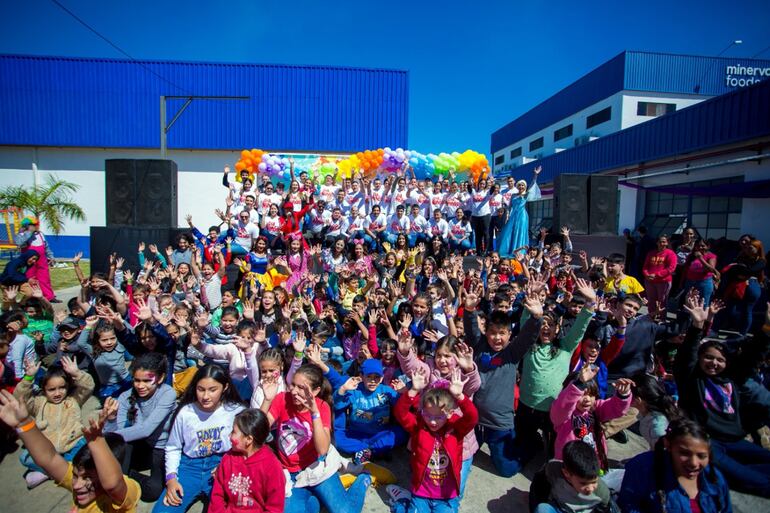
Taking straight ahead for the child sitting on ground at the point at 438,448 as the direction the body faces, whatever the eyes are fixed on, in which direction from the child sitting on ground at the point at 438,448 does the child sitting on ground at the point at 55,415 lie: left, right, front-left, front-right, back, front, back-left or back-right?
right

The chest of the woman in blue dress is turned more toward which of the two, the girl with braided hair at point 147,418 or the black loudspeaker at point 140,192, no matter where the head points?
the girl with braided hair

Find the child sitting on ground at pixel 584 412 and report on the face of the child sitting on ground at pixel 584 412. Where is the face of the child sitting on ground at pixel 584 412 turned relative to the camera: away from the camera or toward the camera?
toward the camera

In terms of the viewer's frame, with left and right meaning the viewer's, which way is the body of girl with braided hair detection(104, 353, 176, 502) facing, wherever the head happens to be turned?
facing the viewer and to the left of the viewer

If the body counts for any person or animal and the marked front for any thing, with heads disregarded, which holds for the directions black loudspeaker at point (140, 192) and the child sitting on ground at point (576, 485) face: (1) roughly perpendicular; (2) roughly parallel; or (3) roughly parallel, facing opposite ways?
roughly parallel

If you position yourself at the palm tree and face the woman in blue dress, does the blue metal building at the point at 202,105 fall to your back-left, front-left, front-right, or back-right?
front-left

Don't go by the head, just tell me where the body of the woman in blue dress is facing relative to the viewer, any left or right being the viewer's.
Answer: facing the viewer

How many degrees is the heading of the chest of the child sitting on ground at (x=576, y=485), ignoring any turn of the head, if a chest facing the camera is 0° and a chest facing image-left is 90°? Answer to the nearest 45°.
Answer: approximately 315°

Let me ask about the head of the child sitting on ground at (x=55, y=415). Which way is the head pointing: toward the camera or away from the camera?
toward the camera

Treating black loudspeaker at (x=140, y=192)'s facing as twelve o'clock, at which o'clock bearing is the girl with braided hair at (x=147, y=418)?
The girl with braided hair is roughly at 12 o'clock from the black loudspeaker.

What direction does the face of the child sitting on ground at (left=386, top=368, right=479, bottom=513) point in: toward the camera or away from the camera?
toward the camera

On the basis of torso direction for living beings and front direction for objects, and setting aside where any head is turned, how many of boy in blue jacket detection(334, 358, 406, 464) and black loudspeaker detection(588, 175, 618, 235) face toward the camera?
2

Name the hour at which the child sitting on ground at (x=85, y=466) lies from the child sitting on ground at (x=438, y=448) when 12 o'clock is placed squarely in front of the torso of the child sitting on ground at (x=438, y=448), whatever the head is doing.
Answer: the child sitting on ground at (x=85, y=466) is roughly at 2 o'clock from the child sitting on ground at (x=438, y=448).

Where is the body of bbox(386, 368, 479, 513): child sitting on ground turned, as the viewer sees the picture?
toward the camera

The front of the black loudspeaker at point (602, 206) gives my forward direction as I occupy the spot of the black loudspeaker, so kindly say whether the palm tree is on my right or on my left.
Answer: on my right

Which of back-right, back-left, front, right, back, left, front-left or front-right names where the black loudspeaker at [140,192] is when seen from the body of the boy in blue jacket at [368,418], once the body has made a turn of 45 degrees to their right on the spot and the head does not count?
right

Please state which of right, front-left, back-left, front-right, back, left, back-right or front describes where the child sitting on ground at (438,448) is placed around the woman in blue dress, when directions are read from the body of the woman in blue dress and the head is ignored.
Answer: front

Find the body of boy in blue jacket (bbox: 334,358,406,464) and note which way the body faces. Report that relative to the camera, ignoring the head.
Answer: toward the camera

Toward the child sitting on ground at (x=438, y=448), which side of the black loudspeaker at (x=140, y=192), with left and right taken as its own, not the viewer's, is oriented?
front
